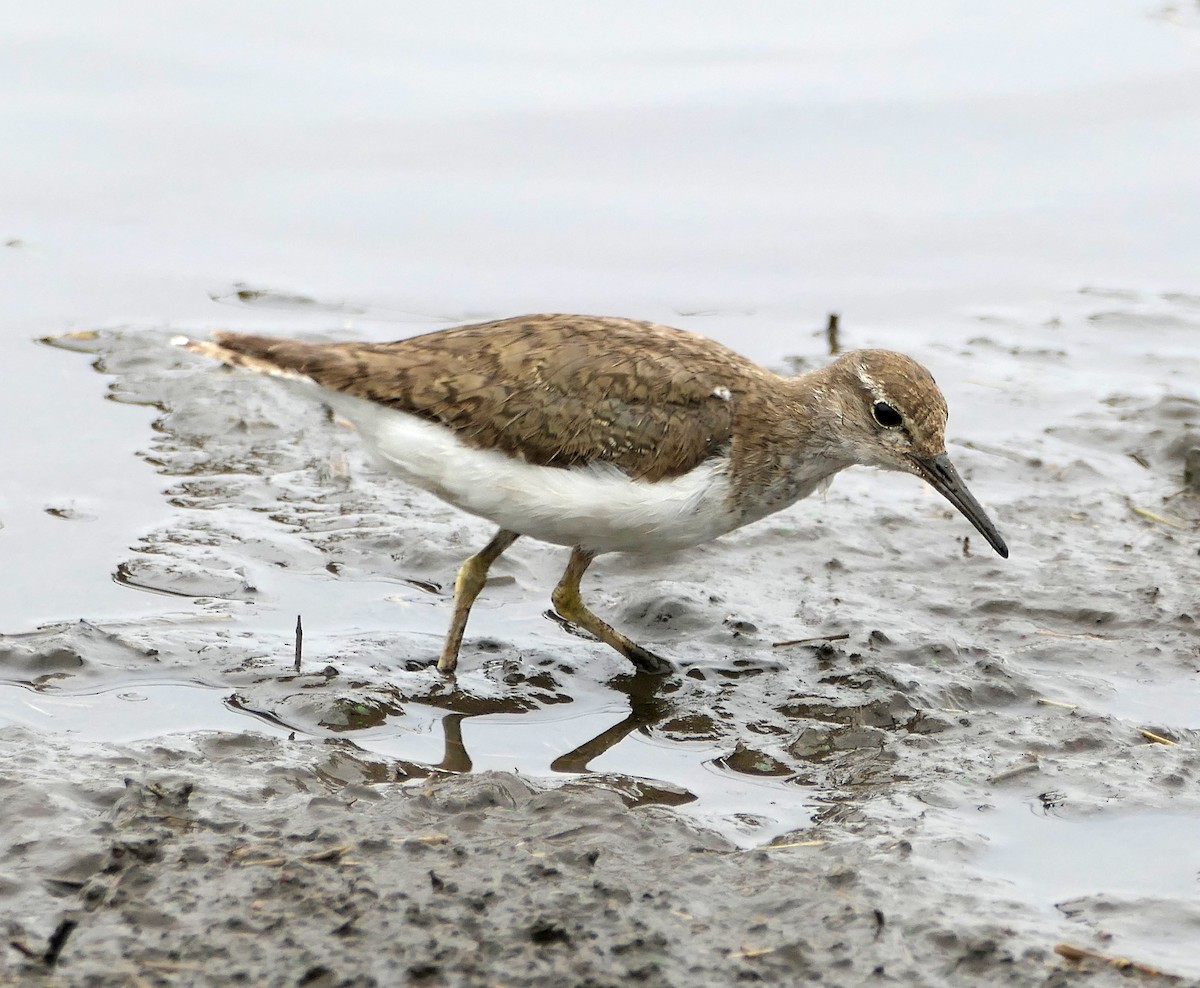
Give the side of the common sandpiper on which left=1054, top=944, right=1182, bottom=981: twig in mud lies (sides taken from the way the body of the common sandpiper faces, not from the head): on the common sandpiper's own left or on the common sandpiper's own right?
on the common sandpiper's own right

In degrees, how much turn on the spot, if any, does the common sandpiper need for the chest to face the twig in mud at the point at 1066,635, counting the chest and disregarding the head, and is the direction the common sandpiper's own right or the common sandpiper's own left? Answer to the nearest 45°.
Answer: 0° — it already faces it

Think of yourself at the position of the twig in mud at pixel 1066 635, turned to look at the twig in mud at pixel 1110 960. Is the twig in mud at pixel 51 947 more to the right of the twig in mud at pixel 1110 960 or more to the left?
right

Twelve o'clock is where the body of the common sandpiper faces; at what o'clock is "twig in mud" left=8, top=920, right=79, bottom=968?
The twig in mud is roughly at 4 o'clock from the common sandpiper.

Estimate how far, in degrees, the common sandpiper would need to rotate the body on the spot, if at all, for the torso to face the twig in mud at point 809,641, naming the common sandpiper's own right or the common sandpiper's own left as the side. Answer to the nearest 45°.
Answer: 0° — it already faces it

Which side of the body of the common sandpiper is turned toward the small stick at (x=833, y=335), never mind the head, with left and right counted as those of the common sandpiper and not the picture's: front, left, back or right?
left

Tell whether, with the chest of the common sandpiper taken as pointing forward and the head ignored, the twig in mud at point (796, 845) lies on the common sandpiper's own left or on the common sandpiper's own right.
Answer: on the common sandpiper's own right

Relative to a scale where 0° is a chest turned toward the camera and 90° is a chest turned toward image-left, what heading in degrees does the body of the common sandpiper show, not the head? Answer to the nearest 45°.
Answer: approximately 270°

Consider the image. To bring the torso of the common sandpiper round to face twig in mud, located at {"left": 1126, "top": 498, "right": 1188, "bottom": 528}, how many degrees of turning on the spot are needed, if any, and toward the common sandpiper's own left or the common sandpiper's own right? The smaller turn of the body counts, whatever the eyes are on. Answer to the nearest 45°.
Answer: approximately 45° to the common sandpiper's own left
